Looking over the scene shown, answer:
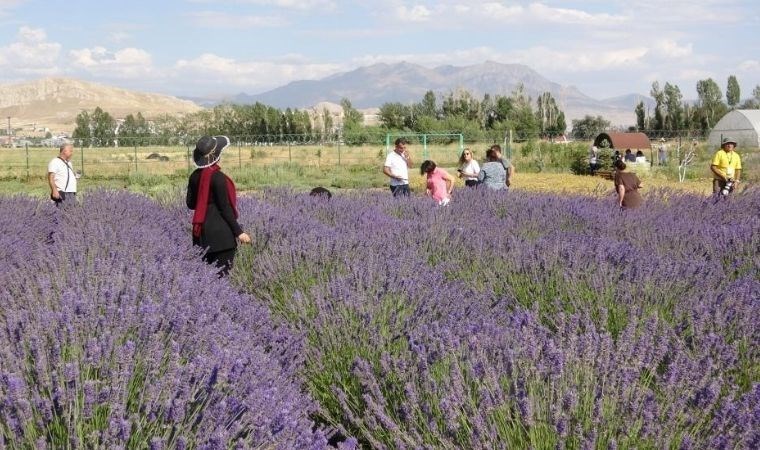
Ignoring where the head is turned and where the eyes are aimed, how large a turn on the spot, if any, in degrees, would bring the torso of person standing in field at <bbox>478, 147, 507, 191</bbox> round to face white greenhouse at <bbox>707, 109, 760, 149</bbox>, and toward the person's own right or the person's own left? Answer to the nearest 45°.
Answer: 0° — they already face it

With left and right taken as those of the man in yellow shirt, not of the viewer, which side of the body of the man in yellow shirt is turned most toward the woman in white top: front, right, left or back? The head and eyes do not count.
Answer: right

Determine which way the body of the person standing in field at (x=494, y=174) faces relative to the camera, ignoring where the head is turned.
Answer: away from the camera

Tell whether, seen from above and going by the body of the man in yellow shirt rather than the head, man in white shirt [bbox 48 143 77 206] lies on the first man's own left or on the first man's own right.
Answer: on the first man's own right

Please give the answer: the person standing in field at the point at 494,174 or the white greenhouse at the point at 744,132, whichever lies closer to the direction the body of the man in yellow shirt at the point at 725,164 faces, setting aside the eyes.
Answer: the person standing in field

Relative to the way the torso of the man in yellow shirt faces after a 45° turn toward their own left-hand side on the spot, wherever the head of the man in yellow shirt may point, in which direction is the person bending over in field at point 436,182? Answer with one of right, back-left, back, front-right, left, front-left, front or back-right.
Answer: right

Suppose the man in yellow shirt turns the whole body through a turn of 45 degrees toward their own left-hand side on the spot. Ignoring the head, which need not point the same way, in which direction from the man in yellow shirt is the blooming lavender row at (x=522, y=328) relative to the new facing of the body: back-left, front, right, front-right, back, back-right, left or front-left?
front-right

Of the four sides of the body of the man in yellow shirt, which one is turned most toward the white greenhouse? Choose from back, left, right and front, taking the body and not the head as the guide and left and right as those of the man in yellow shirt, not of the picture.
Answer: back

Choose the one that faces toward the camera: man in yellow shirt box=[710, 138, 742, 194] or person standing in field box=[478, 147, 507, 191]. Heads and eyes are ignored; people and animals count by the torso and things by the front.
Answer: the man in yellow shirt

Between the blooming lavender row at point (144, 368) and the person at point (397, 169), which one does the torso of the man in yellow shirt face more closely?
the blooming lavender row

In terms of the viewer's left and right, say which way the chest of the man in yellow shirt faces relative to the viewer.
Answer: facing the viewer

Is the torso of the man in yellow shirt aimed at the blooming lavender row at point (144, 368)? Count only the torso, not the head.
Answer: yes

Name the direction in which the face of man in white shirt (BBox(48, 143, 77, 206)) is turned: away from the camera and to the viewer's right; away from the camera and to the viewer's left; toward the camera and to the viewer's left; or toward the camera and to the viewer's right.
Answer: toward the camera and to the viewer's right
